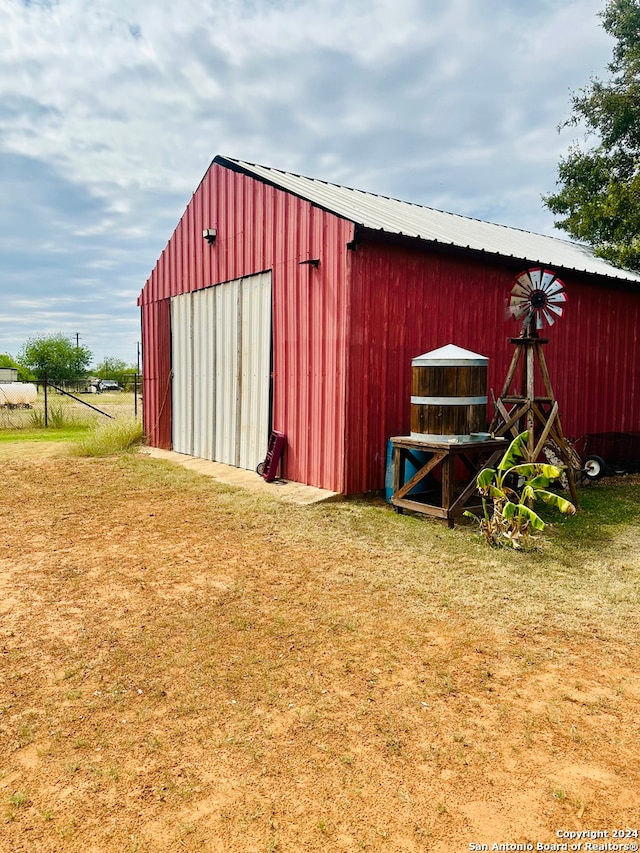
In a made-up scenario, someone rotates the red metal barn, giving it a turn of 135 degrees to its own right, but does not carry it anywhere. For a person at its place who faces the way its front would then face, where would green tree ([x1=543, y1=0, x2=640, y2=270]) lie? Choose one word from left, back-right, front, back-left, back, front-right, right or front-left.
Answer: front-right

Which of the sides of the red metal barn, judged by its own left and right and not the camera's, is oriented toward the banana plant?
left

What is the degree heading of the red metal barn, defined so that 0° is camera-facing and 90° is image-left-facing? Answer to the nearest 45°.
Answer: approximately 45°

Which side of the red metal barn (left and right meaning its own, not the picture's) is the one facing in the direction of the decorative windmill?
left

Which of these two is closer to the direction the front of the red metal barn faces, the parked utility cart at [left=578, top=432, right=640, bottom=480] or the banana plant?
the banana plant
